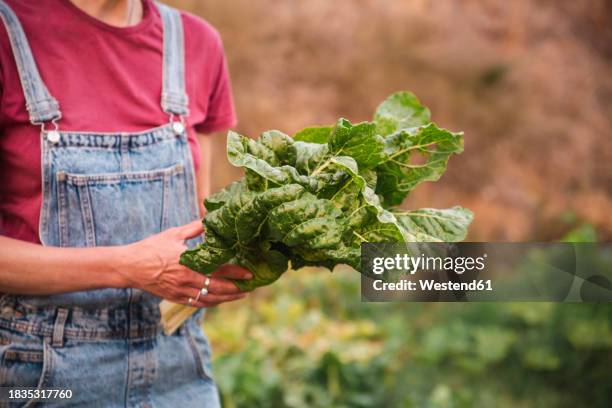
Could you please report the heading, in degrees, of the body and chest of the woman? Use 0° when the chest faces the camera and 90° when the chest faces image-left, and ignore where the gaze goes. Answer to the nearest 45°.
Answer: approximately 315°
